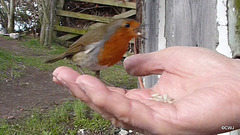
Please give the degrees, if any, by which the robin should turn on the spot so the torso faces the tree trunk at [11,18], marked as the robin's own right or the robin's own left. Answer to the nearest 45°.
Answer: approximately 90° to the robin's own left

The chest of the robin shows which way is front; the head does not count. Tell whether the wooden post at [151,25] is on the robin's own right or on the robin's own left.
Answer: on the robin's own left

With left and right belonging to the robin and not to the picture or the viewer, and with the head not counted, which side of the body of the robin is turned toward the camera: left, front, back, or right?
right

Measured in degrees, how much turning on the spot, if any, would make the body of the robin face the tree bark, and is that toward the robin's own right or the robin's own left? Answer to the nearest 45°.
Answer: approximately 90° to the robin's own left

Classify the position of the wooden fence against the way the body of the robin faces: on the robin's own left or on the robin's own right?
on the robin's own left
